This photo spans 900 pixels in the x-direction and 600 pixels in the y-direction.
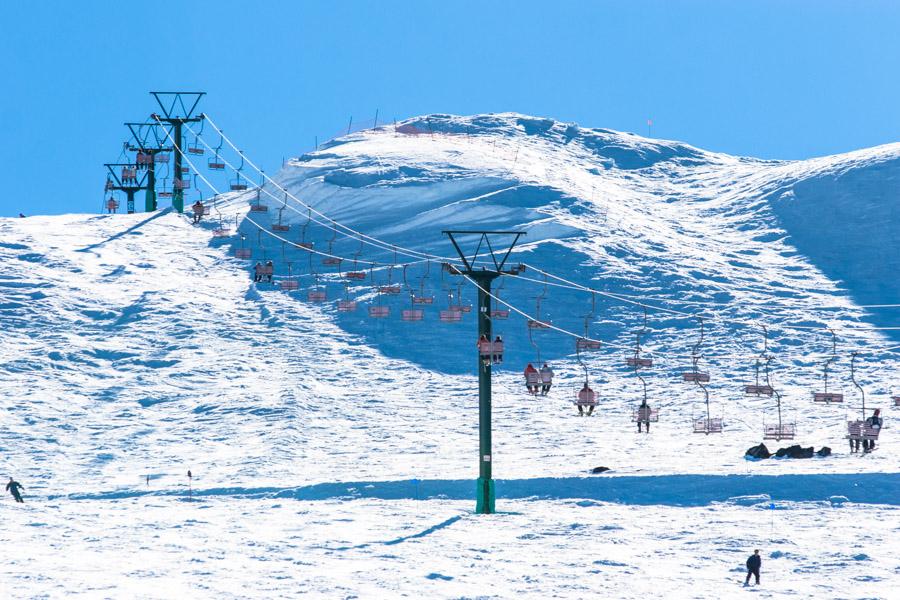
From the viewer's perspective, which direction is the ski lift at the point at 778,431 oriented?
away from the camera

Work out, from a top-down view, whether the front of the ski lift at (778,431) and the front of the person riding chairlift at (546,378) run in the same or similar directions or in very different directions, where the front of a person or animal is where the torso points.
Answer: same or similar directions

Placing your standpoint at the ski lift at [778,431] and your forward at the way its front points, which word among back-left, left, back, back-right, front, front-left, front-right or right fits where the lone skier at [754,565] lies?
back

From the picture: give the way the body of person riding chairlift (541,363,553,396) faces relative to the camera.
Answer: away from the camera

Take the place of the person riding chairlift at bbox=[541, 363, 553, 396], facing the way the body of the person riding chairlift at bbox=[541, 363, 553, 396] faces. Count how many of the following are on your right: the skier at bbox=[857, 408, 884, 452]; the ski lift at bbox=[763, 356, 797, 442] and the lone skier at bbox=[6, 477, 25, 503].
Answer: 2

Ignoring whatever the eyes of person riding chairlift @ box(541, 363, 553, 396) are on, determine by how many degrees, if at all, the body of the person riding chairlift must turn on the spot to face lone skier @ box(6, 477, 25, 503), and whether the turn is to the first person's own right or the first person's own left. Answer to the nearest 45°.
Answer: approximately 90° to the first person's own left
